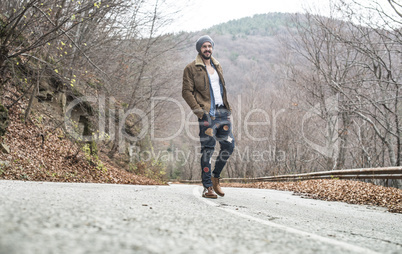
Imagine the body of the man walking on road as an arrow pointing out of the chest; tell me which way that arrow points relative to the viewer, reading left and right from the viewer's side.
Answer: facing the viewer and to the right of the viewer

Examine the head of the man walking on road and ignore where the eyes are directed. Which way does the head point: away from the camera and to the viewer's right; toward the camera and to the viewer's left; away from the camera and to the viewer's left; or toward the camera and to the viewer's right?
toward the camera and to the viewer's right
